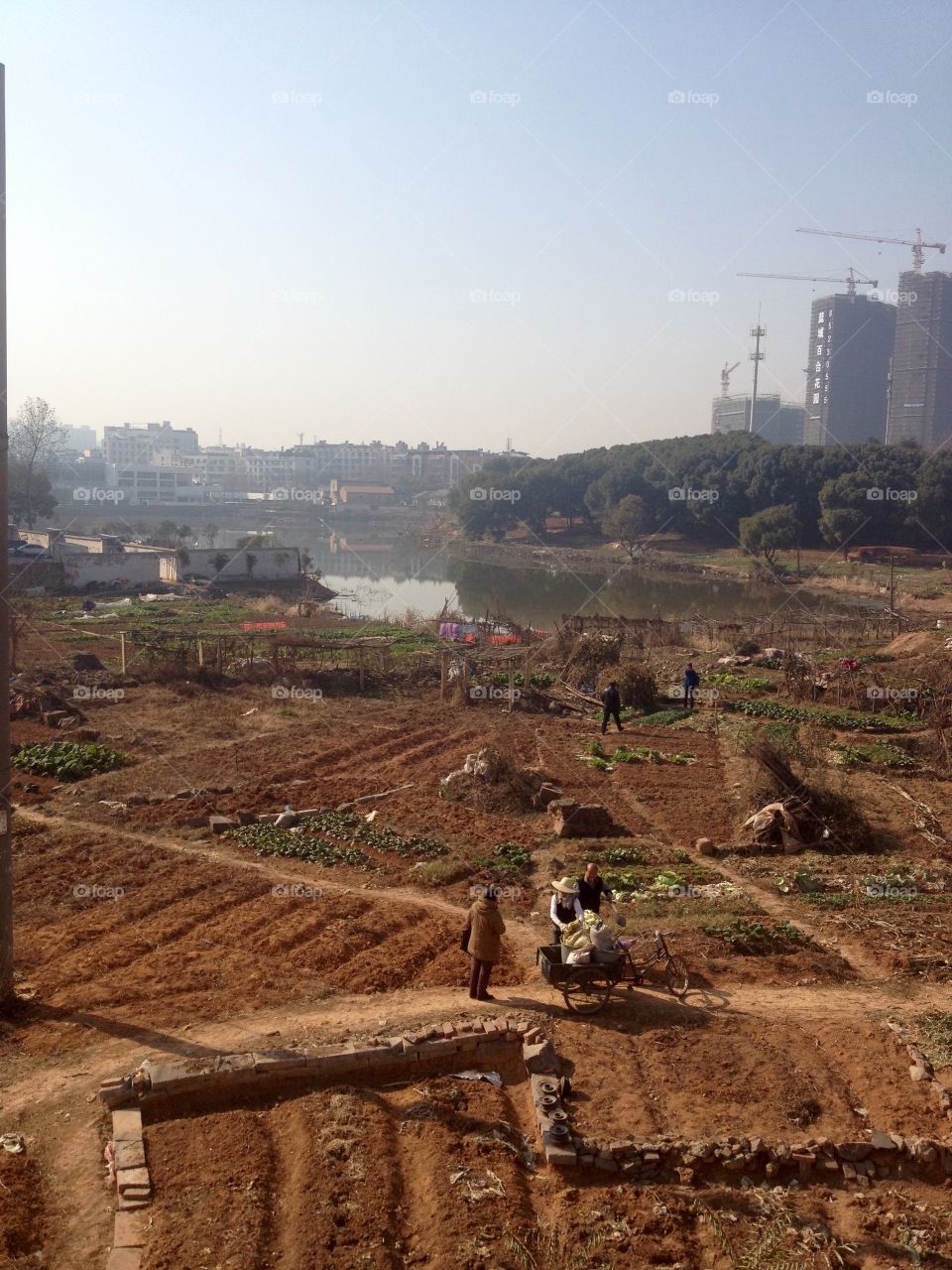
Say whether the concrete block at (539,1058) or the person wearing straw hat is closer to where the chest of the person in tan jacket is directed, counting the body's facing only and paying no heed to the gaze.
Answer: the person wearing straw hat

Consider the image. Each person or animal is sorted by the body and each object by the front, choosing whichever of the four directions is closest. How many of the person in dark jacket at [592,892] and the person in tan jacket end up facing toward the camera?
1

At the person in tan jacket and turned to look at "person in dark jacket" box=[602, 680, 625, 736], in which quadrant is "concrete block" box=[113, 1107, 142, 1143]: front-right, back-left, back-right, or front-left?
back-left

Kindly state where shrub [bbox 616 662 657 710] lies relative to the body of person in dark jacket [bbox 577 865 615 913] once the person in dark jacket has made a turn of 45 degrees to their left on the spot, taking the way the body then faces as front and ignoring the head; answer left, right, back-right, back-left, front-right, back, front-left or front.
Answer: back-left

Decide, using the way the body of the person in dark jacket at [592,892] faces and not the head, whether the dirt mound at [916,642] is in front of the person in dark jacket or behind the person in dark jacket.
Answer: behind

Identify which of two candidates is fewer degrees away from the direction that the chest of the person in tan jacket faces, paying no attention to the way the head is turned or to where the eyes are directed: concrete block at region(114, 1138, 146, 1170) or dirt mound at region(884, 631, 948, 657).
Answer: the dirt mound

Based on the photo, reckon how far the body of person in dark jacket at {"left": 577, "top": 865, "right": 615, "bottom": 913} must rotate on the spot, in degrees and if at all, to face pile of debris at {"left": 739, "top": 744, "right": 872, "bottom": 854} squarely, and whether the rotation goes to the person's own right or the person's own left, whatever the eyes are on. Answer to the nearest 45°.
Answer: approximately 135° to the person's own left

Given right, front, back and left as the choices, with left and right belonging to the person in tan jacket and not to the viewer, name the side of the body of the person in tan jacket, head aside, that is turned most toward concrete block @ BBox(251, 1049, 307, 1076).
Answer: back

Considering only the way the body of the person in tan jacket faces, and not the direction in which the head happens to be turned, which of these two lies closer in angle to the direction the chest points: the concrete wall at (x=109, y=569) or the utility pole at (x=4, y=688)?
the concrete wall

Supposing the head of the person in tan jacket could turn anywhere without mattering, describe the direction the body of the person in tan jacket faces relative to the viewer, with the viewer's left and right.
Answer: facing away from the viewer and to the right of the viewer

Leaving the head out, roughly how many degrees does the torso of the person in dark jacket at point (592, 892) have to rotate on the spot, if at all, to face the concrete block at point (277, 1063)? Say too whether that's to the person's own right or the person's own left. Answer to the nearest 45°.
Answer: approximately 45° to the person's own right

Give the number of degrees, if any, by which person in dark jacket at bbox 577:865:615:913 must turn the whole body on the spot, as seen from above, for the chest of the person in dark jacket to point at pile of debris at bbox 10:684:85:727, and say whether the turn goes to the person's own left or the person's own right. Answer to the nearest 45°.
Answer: approximately 135° to the person's own right

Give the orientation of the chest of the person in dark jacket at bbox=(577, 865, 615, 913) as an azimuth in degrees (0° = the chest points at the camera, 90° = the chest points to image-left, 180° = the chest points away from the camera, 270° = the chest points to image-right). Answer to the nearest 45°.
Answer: approximately 0°

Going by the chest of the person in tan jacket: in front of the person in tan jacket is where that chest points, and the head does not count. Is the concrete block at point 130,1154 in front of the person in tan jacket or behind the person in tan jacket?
behind

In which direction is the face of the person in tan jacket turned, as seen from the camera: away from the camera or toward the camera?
away from the camera
